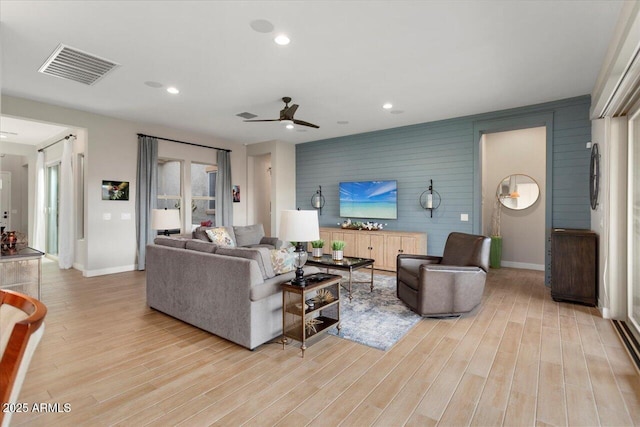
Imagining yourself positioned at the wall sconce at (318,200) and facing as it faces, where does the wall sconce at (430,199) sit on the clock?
the wall sconce at (430,199) is roughly at 9 o'clock from the wall sconce at (318,200).

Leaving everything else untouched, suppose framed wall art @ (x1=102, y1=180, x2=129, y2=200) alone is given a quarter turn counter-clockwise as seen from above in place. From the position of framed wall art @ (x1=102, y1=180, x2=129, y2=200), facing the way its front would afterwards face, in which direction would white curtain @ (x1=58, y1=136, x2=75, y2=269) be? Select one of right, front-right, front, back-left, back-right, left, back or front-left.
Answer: back-left

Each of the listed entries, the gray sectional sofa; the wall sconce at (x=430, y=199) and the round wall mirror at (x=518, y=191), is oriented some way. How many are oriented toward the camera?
2

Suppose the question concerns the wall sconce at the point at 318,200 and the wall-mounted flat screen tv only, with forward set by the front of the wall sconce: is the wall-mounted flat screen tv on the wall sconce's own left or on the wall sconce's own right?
on the wall sconce's own left

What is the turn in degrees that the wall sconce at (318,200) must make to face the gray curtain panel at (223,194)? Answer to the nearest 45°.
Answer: approximately 45° to its right

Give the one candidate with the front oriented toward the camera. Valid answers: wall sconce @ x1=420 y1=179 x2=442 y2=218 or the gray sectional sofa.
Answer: the wall sconce

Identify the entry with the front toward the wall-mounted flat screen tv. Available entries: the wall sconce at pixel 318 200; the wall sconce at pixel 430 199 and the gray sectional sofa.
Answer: the gray sectional sofa

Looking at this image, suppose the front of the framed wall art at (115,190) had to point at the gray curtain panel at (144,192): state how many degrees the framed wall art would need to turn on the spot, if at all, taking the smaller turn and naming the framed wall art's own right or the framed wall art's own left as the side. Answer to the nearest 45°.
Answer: approximately 90° to the framed wall art's own left

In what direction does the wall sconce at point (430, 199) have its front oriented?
toward the camera

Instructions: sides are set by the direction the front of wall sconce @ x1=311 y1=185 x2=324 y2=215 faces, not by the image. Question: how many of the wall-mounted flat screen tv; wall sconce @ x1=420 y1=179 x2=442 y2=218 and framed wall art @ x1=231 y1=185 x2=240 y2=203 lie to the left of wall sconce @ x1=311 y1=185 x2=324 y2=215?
2

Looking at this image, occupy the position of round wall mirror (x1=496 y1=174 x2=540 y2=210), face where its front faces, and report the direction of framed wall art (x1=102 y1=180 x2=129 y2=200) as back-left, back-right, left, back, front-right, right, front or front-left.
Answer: front-right

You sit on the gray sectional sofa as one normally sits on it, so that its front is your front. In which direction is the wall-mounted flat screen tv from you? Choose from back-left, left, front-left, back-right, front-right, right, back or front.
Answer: front

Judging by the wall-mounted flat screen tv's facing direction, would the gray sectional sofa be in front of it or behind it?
in front

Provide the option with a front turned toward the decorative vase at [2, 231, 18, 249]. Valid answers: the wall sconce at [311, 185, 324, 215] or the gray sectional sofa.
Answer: the wall sconce

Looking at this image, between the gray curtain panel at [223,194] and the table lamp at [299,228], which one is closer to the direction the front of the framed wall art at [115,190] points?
the table lamp

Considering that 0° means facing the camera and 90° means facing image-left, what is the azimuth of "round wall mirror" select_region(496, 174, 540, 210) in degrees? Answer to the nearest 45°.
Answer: approximately 0°

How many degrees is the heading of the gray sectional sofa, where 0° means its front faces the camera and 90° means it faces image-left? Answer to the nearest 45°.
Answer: approximately 225°

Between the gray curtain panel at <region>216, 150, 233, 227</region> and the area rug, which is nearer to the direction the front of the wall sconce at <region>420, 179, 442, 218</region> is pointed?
the area rug

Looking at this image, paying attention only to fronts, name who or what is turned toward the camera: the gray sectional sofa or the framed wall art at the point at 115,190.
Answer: the framed wall art

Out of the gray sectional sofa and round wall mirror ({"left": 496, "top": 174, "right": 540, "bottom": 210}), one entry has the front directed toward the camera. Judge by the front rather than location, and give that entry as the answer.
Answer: the round wall mirror

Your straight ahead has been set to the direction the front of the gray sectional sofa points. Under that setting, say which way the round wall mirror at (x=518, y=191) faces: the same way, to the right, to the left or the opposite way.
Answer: the opposite way
